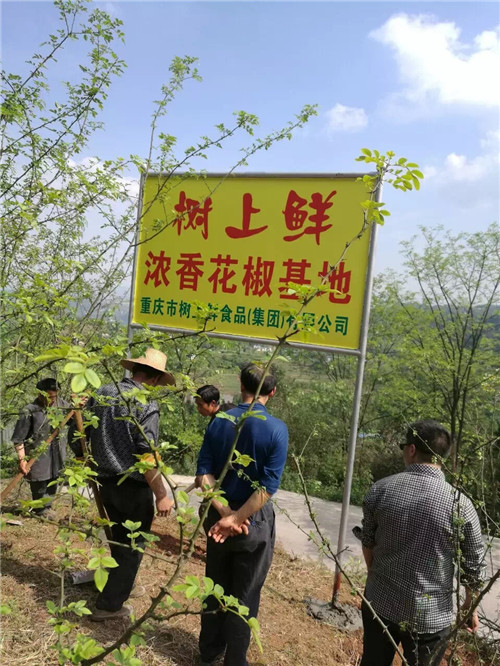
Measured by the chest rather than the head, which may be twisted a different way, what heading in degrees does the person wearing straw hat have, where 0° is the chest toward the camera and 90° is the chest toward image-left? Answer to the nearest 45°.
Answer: approximately 225°

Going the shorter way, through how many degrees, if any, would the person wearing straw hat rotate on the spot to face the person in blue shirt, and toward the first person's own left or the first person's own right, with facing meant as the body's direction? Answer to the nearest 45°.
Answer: approximately 90° to the first person's own right

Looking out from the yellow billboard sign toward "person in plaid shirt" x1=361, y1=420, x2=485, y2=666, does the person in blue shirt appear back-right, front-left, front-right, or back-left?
front-right

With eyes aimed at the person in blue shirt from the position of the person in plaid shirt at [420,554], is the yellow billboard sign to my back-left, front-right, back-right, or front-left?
front-right

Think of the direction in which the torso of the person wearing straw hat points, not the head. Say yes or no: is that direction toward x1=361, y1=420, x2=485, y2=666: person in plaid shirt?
no

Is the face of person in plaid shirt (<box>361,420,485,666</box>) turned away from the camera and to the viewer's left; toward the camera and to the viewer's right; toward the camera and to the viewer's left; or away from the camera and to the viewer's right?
away from the camera and to the viewer's left

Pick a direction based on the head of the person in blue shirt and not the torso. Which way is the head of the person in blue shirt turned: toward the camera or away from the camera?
away from the camera

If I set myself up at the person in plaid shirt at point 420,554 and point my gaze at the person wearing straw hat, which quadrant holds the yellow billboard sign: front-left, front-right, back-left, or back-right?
front-right
